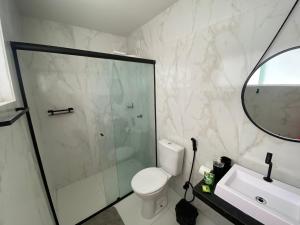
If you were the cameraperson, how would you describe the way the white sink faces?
facing the viewer and to the left of the viewer

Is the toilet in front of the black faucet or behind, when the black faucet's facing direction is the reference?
in front

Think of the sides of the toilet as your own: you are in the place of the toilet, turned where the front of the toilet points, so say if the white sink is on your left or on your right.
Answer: on your left

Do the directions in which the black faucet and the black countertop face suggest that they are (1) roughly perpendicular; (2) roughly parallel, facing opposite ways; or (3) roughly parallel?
roughly parallel

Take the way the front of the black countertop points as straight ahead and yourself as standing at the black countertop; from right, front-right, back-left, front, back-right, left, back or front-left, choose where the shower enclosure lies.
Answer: front-right

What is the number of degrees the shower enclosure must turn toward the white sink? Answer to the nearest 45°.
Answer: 0° — it already faces it

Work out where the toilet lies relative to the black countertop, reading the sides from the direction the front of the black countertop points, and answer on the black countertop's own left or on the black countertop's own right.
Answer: on the black countertop's own right

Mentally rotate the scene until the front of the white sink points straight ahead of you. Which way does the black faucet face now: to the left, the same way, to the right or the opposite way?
the same way

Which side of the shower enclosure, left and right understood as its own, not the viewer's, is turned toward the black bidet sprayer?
front

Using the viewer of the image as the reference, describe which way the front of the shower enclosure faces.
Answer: facing the viewer and to the right of the viewer
